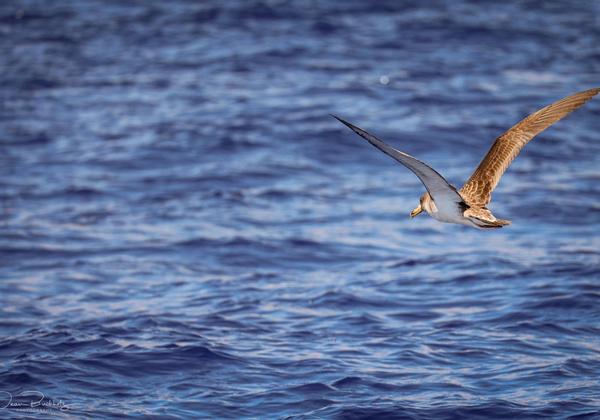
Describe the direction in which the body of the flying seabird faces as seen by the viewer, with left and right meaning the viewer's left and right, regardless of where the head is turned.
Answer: facing away from the viewer and to the left of the viewer
